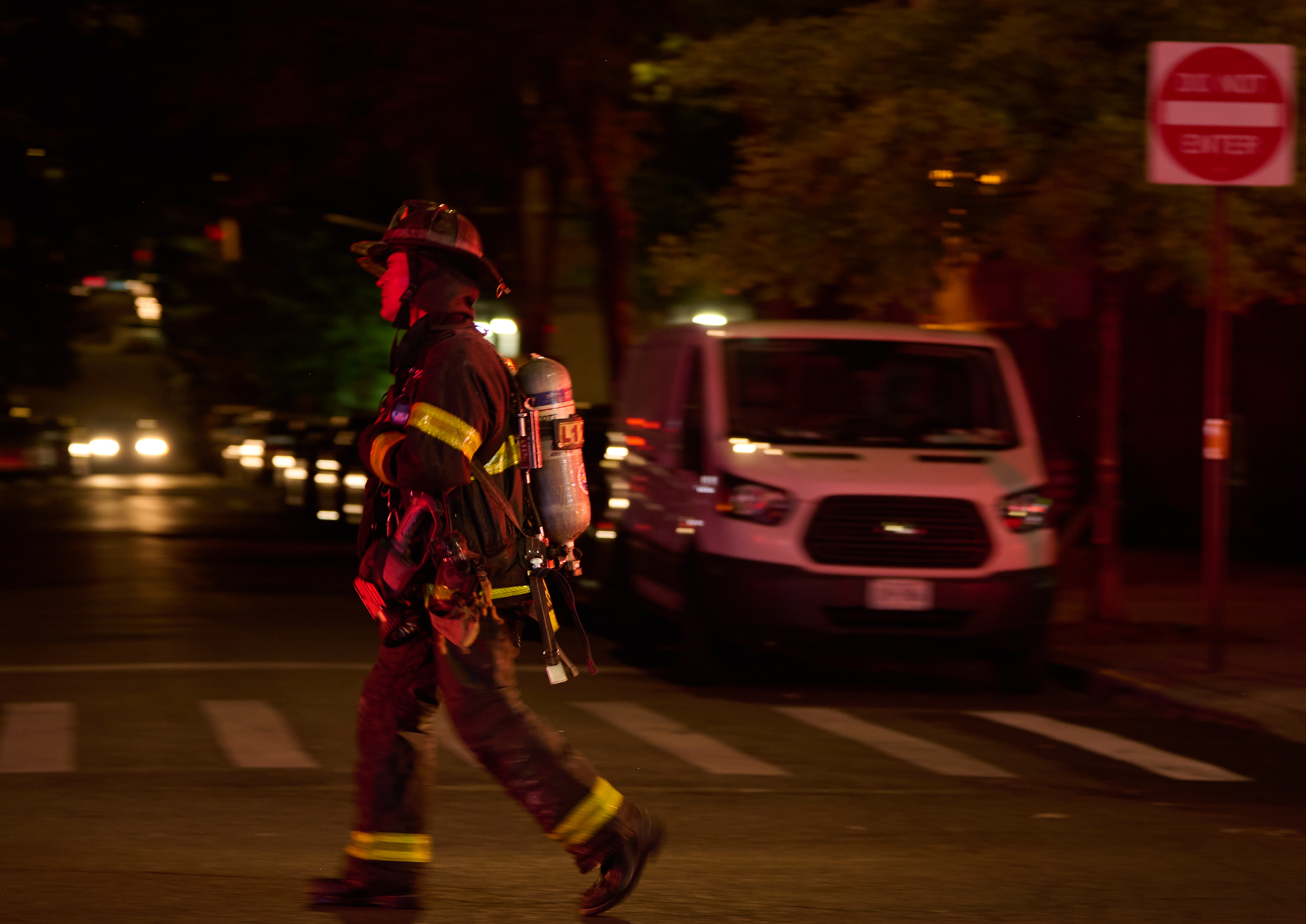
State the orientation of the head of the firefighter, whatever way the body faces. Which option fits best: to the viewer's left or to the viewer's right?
to the viewer's left

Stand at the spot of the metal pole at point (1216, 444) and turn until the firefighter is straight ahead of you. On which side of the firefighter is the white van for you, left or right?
right

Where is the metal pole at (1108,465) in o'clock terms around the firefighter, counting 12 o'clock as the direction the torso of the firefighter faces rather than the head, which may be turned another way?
The metal pole is roughly at 4 o'clock from the firefighter.

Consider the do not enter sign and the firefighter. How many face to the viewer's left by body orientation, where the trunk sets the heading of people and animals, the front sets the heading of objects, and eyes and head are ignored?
1

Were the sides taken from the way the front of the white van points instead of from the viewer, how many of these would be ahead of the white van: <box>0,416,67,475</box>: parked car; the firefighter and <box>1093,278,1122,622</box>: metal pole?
1

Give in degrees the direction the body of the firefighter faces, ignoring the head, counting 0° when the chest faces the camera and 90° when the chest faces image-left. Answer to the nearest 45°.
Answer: approximately 90°

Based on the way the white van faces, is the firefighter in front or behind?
in front

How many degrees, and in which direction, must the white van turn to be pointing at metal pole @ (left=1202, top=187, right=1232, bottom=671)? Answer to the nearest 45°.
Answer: approximately 90° to its left

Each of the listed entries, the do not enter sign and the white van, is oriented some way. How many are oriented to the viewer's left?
0

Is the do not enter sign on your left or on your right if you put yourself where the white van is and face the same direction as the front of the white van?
on your left

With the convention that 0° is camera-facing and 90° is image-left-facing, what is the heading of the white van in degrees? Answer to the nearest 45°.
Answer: approximately 0°

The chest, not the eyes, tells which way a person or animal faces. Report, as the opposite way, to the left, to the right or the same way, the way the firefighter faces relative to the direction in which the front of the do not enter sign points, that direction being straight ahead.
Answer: to the right

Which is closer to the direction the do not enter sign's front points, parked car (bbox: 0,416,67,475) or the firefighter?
the firefighter
